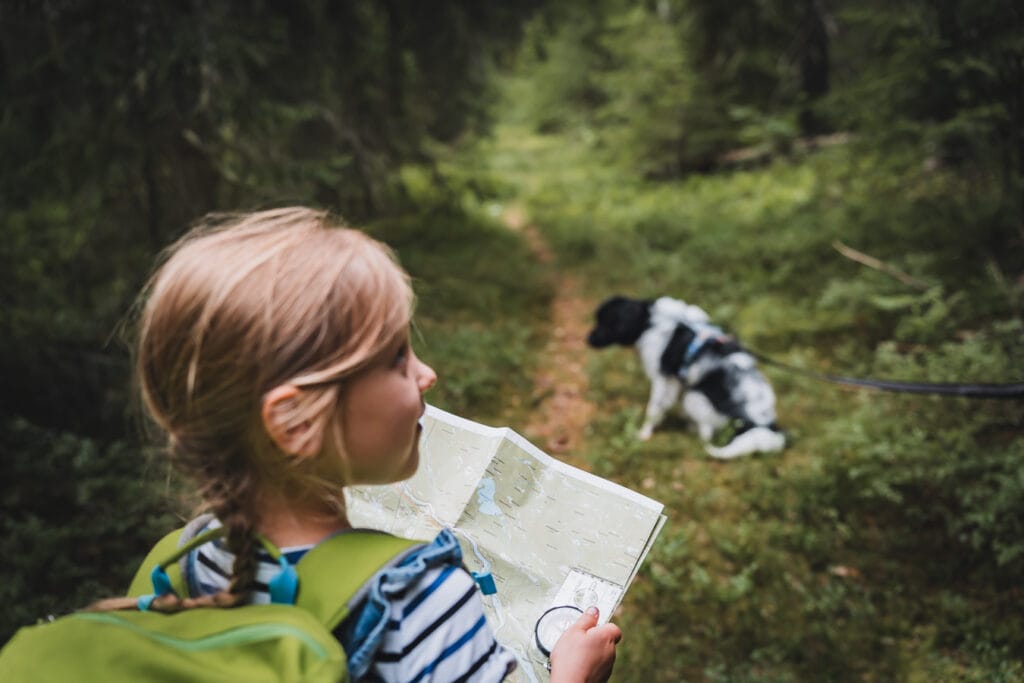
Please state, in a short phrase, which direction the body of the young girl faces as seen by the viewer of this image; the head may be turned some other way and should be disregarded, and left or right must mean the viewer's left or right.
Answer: facing away from the viewer and to the right of the viewer

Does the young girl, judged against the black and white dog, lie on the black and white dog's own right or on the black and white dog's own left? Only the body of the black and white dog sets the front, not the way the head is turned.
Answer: on the black and white dog's own left

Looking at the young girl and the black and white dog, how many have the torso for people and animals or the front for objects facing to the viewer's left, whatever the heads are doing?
1

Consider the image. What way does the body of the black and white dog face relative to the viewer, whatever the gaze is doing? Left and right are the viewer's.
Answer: facing to the left of the viewer

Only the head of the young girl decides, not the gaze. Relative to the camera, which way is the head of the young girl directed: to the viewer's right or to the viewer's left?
to the viewer's right

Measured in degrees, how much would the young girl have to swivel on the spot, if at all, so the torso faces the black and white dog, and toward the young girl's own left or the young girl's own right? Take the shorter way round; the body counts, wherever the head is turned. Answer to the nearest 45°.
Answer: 0° — they already face it
